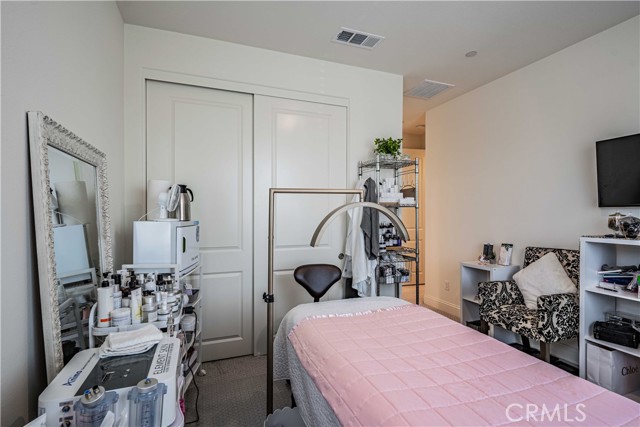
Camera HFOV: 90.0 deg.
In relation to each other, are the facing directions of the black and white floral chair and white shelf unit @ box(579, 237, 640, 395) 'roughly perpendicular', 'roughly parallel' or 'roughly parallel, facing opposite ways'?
roughly parallel

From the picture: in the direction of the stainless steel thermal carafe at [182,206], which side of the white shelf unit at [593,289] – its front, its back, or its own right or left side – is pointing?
front

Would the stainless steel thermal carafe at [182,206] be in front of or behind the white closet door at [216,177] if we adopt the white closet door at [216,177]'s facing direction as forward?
in front

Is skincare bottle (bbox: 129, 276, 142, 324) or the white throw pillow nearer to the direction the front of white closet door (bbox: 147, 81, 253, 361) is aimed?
the skincare bottle

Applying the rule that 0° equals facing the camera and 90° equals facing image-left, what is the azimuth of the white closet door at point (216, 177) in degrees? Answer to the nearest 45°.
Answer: approximately 0°

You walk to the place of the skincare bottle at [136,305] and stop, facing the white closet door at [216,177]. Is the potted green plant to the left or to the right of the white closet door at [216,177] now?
right

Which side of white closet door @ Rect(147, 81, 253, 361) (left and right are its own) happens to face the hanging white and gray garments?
left

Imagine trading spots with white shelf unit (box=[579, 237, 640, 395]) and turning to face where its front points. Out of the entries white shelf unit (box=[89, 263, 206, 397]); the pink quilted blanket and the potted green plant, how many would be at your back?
0

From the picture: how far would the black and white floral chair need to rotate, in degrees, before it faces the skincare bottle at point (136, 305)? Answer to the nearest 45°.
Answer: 0° — it already faces it

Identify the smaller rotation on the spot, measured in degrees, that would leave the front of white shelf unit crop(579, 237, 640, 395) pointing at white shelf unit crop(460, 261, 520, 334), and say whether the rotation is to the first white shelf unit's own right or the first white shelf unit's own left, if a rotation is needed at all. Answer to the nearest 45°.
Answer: approximately 90° to the first white shelf unit's own right

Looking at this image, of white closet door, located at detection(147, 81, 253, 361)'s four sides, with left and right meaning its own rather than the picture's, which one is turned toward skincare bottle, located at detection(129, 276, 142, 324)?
front

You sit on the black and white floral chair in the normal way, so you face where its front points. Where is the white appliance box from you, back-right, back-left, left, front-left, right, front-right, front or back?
front

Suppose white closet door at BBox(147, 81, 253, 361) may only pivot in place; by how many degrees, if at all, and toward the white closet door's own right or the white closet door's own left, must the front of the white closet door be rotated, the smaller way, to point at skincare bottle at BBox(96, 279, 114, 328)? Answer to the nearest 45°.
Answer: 0° — it already faces it

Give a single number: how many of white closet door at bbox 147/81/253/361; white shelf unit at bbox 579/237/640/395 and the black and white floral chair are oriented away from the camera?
0

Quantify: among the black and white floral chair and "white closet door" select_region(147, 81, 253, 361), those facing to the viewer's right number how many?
0

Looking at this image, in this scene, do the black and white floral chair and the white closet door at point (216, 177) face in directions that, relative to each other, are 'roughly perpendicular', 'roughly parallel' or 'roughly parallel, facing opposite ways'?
roughly perpendicular

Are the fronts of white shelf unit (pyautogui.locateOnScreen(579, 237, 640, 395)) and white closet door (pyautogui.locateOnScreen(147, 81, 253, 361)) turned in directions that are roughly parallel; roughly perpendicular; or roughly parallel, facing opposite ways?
roughly perpendicular

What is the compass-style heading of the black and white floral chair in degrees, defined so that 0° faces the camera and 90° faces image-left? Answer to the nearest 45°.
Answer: approximately 45°

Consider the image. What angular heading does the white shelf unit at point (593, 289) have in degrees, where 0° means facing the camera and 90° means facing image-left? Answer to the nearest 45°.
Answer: approximately 45°
